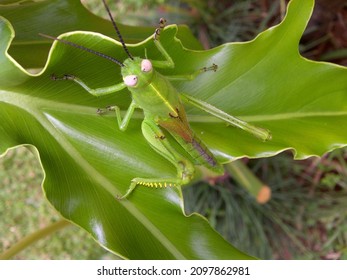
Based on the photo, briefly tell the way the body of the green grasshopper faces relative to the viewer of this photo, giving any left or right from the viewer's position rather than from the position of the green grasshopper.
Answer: facing away from the viewer and to the left of the viewer
